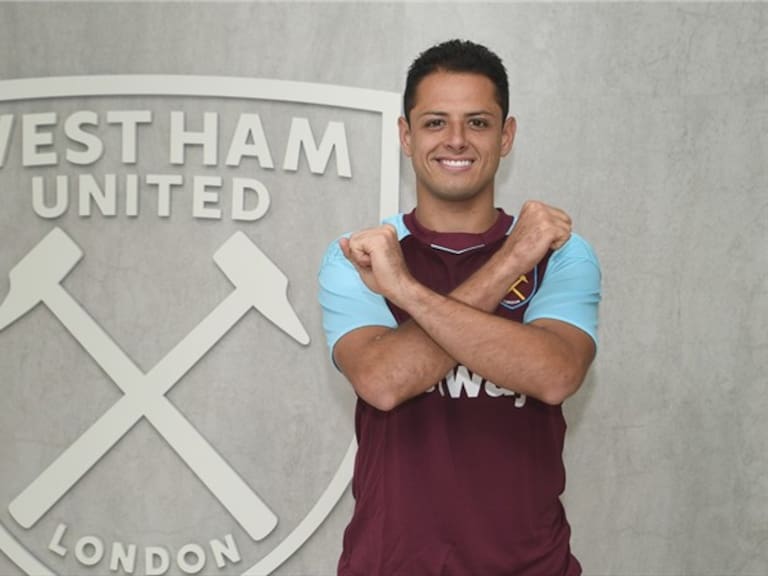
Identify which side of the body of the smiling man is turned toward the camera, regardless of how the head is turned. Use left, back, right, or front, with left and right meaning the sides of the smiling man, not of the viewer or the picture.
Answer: front

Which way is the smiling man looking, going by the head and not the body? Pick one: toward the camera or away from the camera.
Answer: toward the camera
